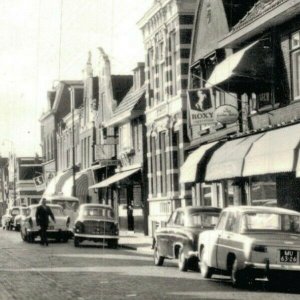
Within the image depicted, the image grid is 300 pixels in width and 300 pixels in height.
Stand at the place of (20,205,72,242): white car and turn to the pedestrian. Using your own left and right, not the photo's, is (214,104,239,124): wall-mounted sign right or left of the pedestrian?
left

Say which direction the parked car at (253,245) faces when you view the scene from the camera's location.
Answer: facing away from the viewer and to the left of the viewer

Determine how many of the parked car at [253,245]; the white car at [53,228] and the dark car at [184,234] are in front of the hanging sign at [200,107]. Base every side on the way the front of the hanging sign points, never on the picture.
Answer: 2

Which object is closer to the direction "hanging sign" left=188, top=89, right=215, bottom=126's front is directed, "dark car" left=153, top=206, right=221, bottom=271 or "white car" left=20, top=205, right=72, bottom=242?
the dark car

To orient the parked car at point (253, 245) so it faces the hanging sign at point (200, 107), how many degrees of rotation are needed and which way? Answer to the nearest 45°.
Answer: approximately 45° to its right

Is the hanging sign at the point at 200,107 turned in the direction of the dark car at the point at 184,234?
yes
